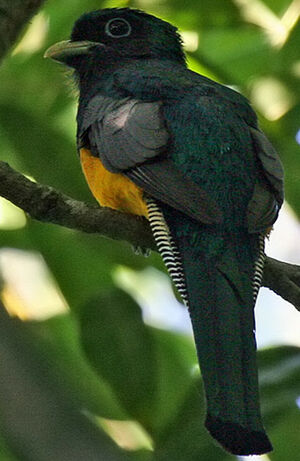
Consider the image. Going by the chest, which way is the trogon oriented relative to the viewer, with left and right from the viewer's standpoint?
facing away from the viewer and to the left of the viewer
